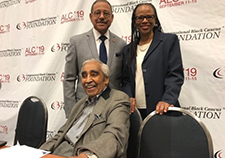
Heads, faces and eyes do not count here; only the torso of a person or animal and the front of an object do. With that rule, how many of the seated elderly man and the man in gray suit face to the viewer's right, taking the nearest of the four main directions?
0

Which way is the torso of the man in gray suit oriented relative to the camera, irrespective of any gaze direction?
toward the camera

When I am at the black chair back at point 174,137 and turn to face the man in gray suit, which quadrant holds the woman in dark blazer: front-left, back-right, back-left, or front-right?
front-right

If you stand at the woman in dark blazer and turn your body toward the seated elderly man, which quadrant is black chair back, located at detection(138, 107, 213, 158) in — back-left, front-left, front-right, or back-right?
front-left

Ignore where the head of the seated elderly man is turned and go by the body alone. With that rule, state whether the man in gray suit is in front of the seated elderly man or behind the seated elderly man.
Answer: behind

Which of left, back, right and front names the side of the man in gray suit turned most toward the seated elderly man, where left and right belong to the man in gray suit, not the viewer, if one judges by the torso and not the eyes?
front

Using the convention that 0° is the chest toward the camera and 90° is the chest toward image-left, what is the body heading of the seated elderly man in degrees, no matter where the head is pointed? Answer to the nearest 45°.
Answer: approximately 45°

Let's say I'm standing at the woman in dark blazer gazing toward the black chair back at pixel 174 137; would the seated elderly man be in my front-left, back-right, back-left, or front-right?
front-right
